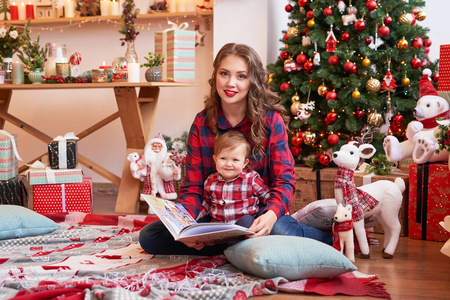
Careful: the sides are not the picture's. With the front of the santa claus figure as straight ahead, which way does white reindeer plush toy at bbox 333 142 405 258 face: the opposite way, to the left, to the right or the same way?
to the right

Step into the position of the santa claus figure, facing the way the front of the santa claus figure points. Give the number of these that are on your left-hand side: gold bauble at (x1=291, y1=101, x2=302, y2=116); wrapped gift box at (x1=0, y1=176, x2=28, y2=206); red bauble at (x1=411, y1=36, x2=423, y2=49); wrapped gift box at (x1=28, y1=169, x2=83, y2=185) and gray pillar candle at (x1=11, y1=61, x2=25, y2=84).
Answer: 2

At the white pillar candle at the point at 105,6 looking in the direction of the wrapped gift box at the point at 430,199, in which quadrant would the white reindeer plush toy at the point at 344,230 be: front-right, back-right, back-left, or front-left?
front-right

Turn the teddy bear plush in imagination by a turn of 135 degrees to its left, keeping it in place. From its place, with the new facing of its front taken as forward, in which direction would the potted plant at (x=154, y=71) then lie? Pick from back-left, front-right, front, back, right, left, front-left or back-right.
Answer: back

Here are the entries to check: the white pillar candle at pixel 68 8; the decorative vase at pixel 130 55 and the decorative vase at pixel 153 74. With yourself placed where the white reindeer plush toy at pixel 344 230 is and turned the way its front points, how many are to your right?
3

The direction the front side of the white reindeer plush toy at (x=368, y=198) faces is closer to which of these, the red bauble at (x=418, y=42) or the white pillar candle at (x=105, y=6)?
the white pillar candle

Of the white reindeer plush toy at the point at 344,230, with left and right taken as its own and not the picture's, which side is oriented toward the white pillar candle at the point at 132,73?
right

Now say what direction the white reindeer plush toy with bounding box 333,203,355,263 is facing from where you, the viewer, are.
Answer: facing the viewer and to the left of the viewer

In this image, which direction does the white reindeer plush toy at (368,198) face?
to the viewer's left

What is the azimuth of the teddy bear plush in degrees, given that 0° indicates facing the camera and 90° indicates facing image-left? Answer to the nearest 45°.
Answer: approximately 45°

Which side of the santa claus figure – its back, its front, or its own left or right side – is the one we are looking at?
front

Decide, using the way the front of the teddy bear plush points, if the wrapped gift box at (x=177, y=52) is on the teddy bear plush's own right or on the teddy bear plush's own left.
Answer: on the teddy bear plush's own right

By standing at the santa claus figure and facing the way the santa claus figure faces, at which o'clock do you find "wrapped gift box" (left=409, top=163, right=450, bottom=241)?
The wrapped gift box is roughly at 10 o'clock from the santa claus figure.

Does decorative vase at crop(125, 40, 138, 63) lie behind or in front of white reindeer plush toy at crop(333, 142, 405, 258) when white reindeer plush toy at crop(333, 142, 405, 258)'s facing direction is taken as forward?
in front

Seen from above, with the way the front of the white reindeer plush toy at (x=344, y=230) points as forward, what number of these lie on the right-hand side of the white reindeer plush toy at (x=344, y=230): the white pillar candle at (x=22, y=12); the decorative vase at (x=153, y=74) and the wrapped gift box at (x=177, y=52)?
3

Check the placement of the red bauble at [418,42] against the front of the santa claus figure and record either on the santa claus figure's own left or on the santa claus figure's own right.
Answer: on the santa claus figure's own left
